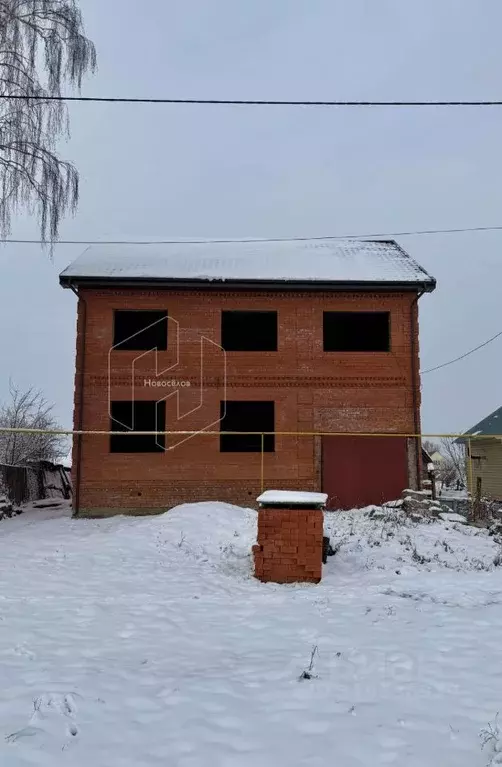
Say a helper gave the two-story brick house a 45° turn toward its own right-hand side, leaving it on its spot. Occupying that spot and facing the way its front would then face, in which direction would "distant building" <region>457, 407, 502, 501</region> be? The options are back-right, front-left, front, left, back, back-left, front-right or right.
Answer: back

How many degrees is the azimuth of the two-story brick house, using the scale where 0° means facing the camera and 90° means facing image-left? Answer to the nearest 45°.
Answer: approximately 0°
